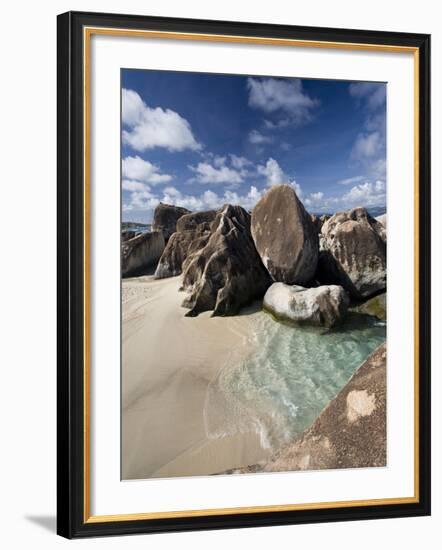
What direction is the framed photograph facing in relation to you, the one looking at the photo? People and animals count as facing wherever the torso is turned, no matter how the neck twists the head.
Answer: facing the viewer and to the right of the viewer
